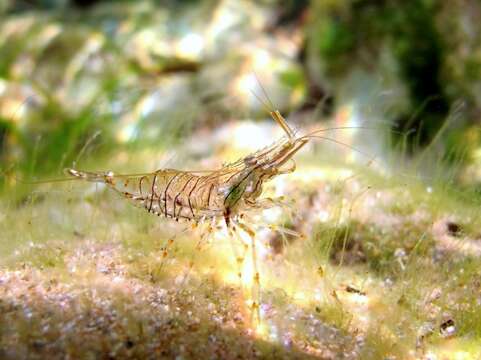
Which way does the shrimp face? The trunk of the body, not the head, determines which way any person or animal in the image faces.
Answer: to the viewer's right
